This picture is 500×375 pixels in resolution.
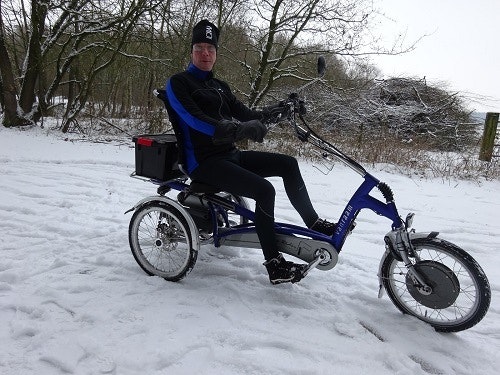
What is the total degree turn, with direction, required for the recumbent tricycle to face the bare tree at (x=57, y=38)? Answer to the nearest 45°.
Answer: approximately 180°

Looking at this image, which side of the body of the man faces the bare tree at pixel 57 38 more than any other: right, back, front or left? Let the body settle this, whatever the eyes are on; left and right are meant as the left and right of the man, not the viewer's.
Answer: back

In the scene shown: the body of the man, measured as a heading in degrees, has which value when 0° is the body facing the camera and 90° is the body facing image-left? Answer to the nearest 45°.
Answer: approximately 315°

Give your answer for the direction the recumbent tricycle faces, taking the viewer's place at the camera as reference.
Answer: facing the viewer and to the right of the viewer

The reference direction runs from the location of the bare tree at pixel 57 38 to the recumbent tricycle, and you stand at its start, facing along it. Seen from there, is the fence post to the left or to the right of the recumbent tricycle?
left

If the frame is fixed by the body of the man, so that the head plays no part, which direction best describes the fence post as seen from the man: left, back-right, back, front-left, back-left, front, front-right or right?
left
